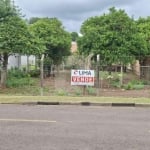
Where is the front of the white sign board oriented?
toward the camera

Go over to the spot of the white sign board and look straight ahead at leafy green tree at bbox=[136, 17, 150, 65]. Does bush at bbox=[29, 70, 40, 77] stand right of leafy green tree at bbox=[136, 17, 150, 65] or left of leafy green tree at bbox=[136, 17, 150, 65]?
left

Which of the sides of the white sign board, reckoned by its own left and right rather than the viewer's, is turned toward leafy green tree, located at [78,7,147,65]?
back

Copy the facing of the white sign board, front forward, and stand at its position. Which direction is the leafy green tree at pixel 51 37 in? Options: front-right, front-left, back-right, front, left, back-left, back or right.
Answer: back
